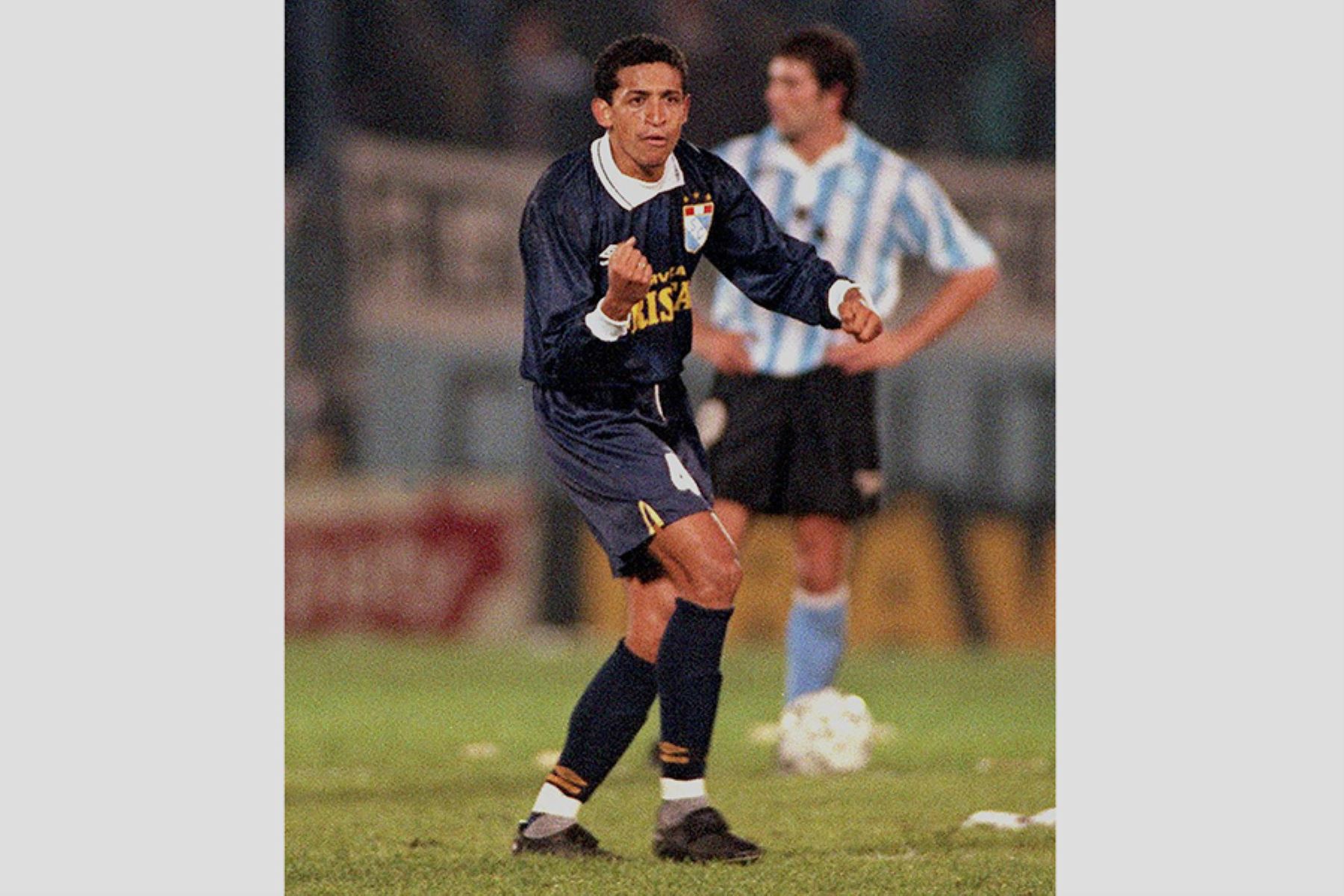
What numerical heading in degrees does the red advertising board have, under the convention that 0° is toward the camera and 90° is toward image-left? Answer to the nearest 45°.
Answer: approximately 0°

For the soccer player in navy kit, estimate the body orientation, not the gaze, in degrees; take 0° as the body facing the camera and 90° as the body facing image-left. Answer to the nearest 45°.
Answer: approximately 315°
